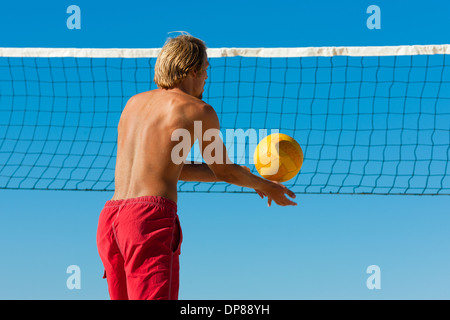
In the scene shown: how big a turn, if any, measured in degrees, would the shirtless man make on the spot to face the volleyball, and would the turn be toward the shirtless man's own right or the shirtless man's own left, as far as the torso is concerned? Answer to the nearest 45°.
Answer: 0° — they already face it

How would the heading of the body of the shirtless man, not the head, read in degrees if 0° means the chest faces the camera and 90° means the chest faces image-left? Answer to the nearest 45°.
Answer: approximately 225°

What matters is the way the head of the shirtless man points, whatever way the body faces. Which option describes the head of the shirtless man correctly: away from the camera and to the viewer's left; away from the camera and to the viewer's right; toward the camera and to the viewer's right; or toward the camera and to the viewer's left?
away from the camera and to the viewer's right
